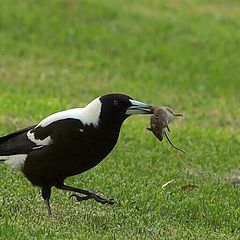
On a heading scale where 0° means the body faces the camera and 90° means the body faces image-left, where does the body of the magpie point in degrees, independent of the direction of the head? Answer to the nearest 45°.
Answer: approximately 270°
